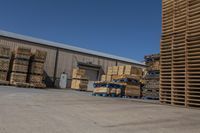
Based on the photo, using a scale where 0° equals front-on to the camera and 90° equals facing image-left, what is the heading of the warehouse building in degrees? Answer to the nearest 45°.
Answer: approximately 315°

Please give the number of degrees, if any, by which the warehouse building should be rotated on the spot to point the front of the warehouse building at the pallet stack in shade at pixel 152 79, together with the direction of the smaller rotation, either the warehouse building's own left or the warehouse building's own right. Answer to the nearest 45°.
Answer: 0° — it already faces it

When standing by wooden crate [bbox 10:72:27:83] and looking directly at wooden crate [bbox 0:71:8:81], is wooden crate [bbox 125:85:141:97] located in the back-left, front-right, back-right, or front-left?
back-left

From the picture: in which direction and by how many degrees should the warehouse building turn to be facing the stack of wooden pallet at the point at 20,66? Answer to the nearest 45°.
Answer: approximately 90° to its right

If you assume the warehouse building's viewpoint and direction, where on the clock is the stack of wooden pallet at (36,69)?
The stack of wooden pallet is roughly at 2 o'clock from the warehouse building.

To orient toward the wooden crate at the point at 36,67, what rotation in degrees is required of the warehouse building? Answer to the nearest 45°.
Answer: approximately 45° to its right

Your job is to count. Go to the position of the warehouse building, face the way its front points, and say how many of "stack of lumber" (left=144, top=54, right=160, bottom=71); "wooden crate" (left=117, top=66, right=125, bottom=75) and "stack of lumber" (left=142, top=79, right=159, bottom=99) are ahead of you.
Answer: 3

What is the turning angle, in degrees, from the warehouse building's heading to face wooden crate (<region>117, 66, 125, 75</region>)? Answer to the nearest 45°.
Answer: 0° — it already faces it
